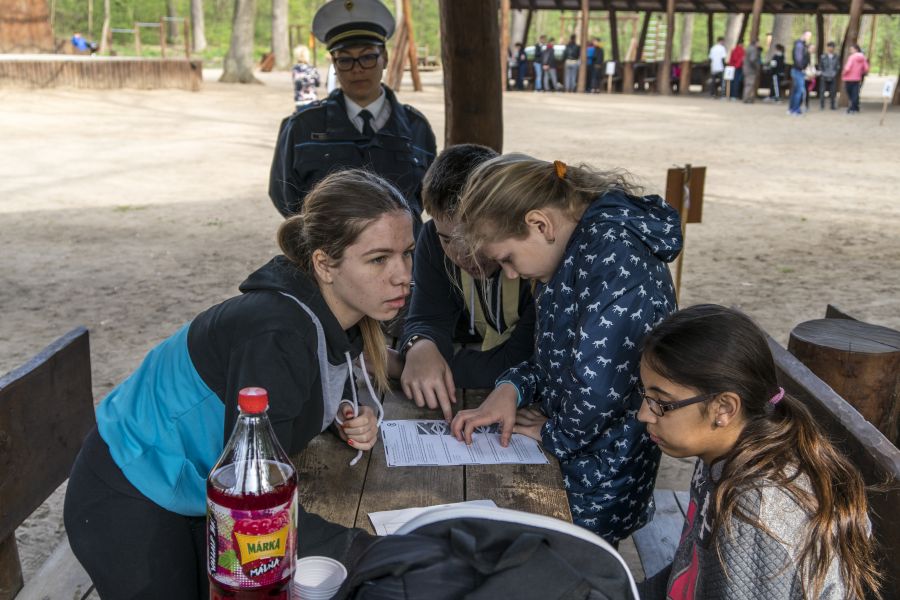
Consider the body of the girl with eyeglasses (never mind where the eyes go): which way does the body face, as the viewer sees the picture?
to the viewer's left

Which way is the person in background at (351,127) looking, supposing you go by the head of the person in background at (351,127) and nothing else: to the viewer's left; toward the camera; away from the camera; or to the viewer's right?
toward the camera

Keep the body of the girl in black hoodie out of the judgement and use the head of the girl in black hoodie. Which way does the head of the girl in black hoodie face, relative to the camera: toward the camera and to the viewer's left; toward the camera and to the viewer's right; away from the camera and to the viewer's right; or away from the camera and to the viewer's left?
toward the camera and to the viewer's right

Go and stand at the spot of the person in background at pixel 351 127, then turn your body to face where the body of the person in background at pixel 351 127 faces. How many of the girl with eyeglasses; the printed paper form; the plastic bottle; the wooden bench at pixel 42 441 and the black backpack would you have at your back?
0

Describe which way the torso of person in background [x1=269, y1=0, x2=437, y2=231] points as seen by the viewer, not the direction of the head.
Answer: toward the camera

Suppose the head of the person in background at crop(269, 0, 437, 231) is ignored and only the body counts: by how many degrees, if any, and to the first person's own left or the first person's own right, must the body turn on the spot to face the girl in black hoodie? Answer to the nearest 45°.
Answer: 0° — they already face them

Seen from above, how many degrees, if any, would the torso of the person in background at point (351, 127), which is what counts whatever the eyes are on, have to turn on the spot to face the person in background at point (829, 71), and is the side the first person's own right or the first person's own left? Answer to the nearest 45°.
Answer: approximately 135° to the first person's own left

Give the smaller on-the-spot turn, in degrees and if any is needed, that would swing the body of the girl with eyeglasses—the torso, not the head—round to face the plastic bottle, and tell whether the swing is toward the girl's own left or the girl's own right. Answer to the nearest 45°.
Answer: approximately 45° to the girl's own left

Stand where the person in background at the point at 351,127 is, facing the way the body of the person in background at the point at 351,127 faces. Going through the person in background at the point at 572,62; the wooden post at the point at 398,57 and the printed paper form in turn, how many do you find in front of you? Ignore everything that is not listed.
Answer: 1

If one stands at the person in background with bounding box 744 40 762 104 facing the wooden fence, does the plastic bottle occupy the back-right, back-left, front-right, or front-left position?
front-left

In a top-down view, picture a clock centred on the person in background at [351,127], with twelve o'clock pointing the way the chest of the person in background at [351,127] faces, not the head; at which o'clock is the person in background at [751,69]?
the person in background at [751,69] is roughly at 7 o'clock from the person in background at [351,127].
